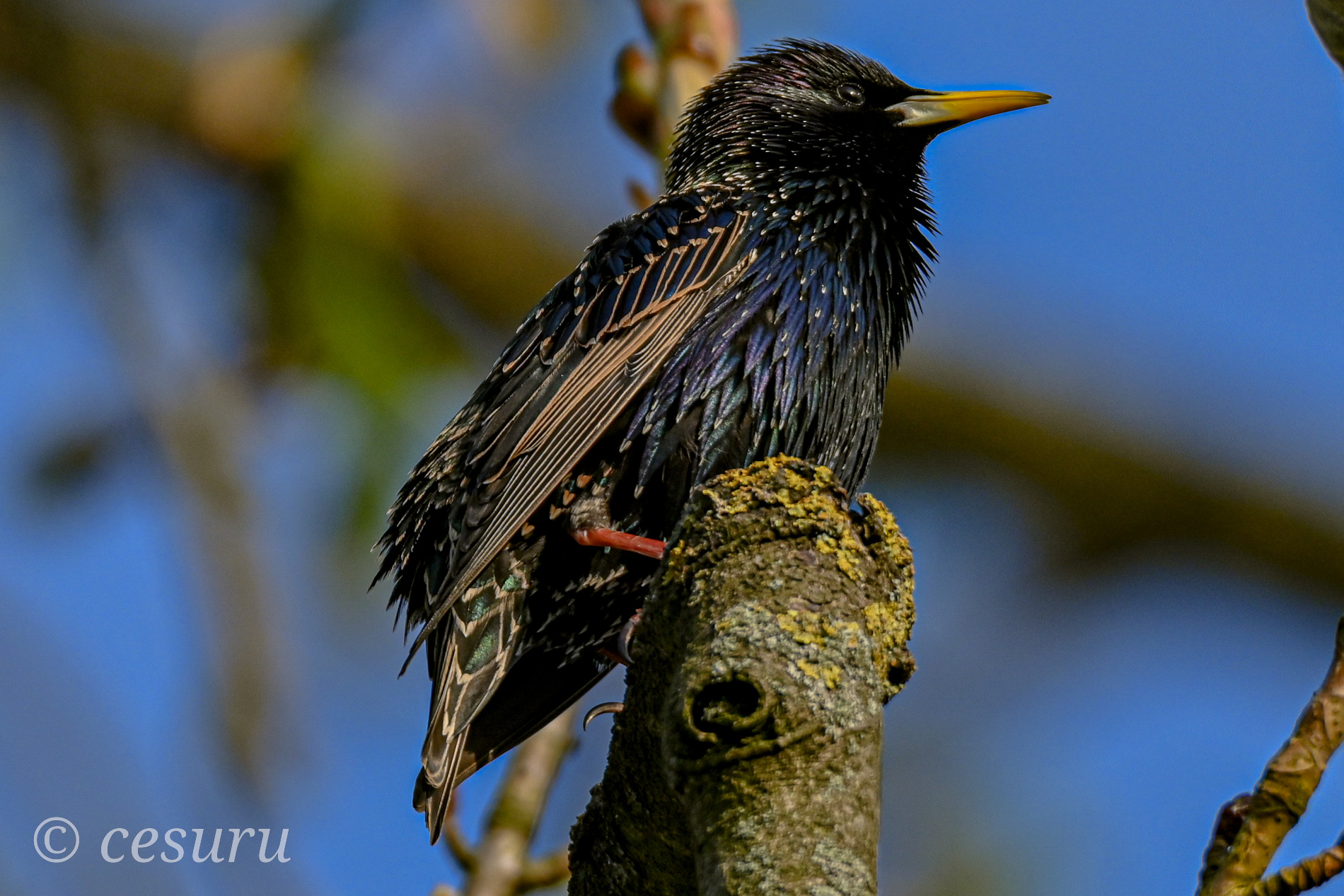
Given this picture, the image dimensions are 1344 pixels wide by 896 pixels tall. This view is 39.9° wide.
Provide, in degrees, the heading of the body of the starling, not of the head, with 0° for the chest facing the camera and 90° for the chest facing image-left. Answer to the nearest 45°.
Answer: approximately 270°
